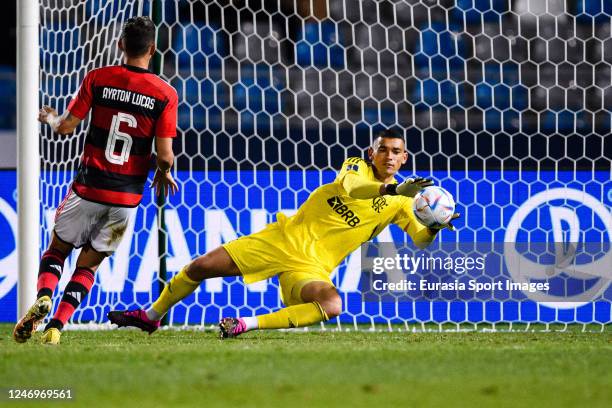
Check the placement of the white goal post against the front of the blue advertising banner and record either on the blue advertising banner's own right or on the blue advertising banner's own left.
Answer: on the blue advertising banner's own right

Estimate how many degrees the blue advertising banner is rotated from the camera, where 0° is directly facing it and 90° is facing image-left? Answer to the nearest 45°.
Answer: approximately 0°

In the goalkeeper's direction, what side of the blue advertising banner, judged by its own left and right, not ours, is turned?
front

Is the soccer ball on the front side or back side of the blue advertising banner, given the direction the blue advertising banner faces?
on the front side
